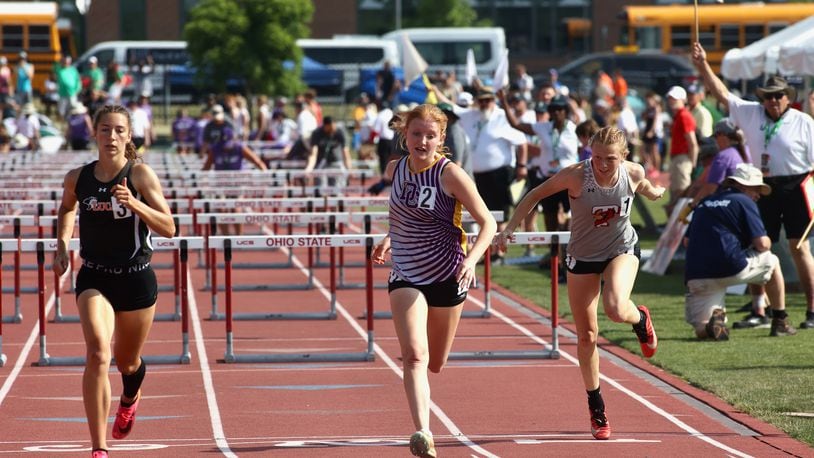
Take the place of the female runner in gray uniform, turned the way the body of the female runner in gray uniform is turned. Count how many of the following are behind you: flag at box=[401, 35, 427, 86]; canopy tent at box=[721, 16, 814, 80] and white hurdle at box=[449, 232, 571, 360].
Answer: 3

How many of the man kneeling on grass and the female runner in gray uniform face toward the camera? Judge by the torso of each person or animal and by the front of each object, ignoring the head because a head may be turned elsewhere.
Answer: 1

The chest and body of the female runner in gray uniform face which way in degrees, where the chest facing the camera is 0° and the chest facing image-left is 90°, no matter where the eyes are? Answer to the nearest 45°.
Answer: approximately 0°

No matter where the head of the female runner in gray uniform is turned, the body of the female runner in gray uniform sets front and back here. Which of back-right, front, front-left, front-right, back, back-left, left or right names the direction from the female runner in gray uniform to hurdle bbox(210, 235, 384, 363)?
back-right

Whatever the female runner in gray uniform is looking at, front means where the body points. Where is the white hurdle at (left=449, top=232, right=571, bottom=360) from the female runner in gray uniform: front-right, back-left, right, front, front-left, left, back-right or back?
back
